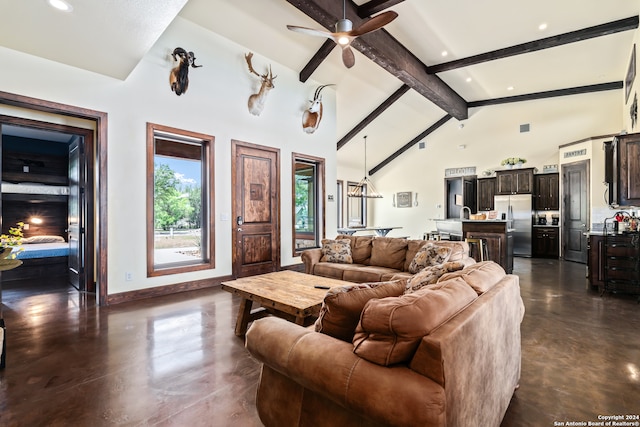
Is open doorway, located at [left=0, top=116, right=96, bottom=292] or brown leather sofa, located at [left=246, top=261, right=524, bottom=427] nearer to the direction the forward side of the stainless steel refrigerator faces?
the brown leather sofa

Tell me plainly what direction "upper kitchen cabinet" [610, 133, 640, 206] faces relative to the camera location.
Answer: facing to the left of the viewer

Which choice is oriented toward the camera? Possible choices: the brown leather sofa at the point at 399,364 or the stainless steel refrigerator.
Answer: the stainless steel refrigerator

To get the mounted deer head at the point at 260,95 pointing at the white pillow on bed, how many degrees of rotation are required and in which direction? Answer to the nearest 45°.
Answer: approximately 135° to its right

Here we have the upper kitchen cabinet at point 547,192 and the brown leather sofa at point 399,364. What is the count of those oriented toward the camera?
1

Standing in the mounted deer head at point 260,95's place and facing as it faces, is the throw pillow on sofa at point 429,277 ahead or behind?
ahead

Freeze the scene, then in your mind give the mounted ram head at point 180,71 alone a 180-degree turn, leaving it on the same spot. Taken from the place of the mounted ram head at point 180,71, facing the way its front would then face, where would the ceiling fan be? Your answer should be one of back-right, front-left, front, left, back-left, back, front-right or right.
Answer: back

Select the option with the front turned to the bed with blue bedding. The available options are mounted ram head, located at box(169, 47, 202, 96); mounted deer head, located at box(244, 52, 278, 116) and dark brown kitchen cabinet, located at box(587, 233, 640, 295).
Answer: the dark brown kitchen cabinet

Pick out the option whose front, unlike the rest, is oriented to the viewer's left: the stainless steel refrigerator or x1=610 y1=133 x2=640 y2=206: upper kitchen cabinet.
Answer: the upper kitchen cabinet

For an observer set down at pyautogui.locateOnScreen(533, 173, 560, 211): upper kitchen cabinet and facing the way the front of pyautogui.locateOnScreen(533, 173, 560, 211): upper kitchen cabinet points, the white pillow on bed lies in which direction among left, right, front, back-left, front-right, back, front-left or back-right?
front-right

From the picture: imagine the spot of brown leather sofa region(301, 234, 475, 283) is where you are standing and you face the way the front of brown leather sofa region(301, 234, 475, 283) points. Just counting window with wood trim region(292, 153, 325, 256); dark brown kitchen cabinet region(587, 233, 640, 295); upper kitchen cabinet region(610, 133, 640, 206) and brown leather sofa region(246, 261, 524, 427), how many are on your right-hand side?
1

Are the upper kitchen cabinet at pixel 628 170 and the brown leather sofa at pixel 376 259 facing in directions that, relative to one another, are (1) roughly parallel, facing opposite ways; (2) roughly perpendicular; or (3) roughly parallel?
roughly perpendicular

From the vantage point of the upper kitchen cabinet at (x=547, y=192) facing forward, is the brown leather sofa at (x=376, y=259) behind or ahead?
ahead

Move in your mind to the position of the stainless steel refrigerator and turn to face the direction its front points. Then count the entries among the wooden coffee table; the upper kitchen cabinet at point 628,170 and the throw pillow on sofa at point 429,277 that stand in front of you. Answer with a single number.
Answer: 3

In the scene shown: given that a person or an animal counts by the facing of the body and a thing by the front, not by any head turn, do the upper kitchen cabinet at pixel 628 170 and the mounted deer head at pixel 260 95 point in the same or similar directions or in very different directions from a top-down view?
very different directions

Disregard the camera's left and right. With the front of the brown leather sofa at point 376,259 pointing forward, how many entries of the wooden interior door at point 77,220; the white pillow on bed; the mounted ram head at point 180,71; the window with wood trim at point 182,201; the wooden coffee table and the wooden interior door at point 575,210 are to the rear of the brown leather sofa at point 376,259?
1

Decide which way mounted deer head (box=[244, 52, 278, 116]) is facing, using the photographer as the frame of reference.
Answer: facing the viewer and to the right of the viewer
